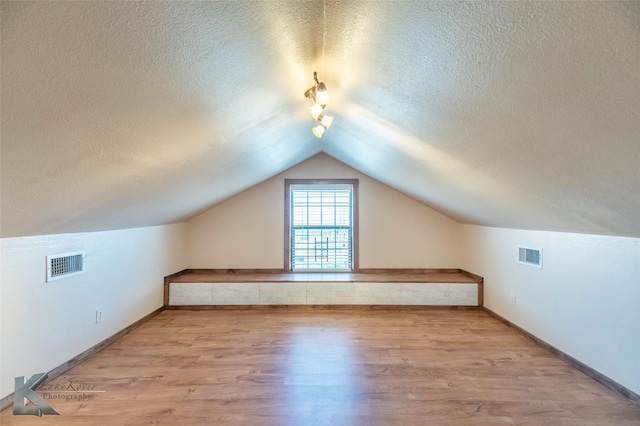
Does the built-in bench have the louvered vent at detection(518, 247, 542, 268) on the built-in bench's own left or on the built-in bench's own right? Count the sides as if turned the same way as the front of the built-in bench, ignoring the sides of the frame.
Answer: on the built-in bench's own left

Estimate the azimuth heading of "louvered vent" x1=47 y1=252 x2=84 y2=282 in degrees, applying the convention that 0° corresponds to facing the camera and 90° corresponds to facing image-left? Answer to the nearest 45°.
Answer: approximately 315°

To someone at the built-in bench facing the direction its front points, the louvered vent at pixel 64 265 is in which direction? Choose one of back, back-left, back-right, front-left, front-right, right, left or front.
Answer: front-right

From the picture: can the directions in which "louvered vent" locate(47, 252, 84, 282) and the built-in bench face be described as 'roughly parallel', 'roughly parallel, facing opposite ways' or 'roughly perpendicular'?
roughly perpendicular

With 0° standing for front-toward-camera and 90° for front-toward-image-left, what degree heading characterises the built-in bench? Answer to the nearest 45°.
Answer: approximately 0°

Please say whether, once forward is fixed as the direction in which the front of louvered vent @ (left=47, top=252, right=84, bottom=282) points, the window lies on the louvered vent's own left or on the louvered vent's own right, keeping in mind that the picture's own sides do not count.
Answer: on the louvered vent's own left
